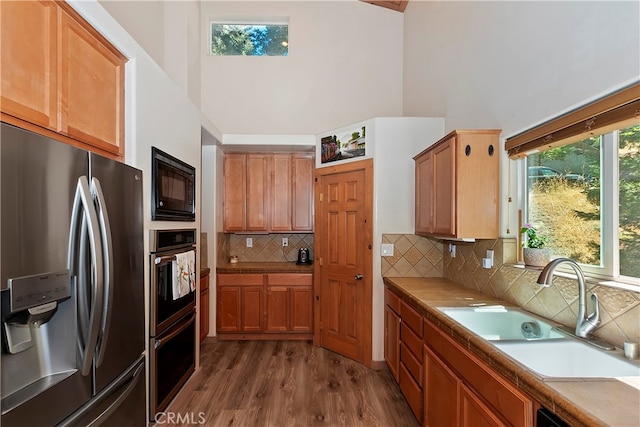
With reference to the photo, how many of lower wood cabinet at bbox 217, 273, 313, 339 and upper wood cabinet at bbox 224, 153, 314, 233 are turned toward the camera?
2

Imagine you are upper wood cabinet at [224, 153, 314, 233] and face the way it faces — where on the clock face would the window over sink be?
The window over sink is roughly at 11 o'clock from the upper wood cabinet.

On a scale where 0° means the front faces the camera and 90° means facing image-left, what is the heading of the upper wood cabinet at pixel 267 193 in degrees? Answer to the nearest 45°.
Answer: approximately 0°

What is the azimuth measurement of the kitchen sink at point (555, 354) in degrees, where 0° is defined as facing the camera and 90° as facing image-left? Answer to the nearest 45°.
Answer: approximately 45°

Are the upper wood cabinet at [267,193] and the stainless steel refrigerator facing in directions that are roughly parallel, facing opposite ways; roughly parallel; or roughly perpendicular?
roughly perpendicular

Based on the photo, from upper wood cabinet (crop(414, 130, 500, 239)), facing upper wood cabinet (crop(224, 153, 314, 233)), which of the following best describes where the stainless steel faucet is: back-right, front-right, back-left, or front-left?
back-left
